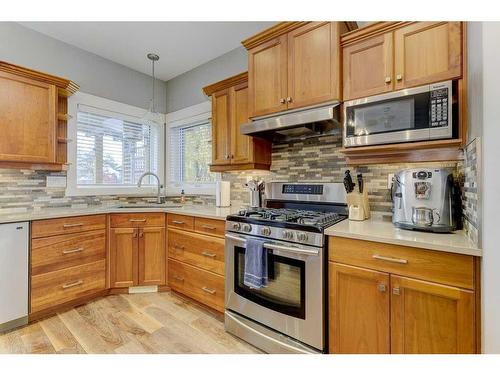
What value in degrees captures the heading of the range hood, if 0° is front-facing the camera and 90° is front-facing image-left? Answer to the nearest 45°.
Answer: approximately 45°

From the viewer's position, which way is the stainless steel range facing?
facing the viewer and to the left of the viewer

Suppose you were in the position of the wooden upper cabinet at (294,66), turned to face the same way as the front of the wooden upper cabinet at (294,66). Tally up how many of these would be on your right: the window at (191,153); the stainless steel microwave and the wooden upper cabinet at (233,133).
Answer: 2

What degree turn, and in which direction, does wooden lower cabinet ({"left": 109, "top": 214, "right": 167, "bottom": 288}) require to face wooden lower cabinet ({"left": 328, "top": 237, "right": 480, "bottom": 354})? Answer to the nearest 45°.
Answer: approximately 45° to its left

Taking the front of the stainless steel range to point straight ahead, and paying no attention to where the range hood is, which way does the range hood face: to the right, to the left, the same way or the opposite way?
the same way

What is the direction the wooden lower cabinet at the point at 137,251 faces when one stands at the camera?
facing the viewer

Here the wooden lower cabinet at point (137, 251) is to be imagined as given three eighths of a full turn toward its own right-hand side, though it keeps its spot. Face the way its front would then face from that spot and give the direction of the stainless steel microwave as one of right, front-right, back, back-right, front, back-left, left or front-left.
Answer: back

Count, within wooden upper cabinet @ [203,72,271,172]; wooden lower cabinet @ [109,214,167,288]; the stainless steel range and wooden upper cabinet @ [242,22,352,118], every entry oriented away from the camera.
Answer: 0

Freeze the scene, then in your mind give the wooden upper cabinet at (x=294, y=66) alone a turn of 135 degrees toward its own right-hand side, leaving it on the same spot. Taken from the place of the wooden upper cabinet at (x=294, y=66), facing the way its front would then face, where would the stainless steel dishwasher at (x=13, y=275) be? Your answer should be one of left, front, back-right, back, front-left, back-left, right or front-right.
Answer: left

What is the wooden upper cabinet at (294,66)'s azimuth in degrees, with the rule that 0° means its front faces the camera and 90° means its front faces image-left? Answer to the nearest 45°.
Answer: approximately 45°

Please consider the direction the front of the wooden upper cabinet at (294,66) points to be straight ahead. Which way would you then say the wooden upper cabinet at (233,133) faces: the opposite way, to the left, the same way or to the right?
the same way

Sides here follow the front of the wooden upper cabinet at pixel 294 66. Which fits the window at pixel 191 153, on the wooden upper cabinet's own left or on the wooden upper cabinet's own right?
on the wooden upper cabinet's own right

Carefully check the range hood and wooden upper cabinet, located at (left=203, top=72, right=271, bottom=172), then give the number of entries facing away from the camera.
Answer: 0

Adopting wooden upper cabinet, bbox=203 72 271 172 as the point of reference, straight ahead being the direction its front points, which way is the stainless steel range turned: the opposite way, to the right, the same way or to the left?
the same way

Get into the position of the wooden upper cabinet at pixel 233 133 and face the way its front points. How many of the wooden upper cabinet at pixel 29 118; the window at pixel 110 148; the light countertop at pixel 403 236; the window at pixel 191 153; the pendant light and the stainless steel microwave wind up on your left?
2

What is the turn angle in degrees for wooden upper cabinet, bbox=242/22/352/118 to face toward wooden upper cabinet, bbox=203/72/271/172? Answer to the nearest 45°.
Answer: approximately 90° to its right

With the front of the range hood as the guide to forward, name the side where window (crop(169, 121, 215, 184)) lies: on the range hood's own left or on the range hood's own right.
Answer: on the range hood's own right

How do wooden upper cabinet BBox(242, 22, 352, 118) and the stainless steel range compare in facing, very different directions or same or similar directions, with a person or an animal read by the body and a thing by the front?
same or similar directions

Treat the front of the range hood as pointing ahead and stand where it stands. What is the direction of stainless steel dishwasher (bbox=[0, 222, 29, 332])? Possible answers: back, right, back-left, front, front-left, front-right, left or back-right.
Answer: front-right
